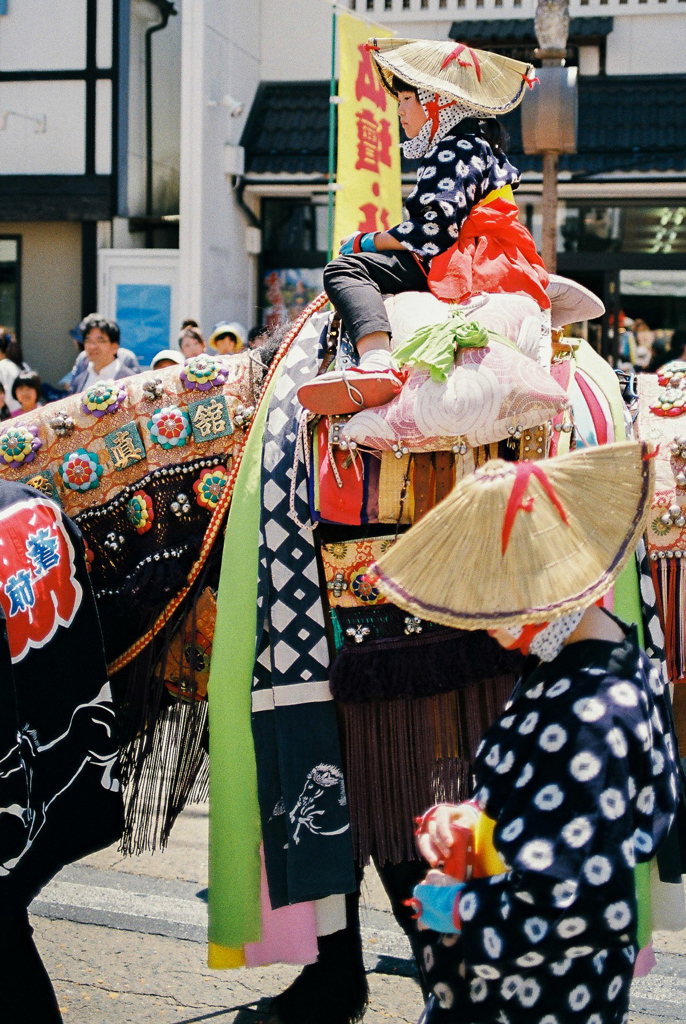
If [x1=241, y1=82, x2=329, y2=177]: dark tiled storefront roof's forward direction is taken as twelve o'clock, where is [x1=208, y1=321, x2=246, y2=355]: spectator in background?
The spectator in background is roughly at 12 o'clock from the dark tiled storefront roof.

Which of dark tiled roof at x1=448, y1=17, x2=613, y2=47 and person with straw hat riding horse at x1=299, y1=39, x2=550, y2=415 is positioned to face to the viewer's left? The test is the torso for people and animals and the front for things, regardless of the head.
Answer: the person with straw hat riding horse

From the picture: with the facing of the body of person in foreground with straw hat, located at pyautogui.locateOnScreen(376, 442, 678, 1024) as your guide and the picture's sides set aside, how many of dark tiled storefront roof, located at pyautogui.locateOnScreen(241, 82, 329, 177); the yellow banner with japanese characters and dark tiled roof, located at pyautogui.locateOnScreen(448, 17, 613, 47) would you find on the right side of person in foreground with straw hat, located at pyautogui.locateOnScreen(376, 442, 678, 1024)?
3

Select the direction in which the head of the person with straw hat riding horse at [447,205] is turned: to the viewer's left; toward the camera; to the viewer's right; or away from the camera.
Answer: to the viewer's left

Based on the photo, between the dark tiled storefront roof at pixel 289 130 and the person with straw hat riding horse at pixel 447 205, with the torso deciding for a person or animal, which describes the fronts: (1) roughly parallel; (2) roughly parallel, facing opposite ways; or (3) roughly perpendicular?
roughly perpendicular

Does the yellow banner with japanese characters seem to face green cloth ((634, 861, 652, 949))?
yes

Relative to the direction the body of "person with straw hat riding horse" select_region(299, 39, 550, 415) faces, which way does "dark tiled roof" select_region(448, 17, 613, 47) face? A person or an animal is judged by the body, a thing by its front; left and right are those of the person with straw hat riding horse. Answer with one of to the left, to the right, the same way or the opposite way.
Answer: to the left

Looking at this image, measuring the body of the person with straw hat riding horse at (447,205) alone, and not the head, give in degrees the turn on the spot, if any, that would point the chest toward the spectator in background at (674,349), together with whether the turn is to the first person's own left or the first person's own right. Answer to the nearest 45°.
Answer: approximately 90° to the first person's own right

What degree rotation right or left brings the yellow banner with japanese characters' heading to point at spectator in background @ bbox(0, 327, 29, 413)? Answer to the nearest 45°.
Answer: approximately 90° to its right

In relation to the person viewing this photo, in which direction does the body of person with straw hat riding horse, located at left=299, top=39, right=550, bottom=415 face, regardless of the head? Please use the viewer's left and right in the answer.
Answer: facing to the left of the viewer

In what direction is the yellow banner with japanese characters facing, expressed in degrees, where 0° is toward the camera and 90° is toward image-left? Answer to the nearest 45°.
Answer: approximately 0°
